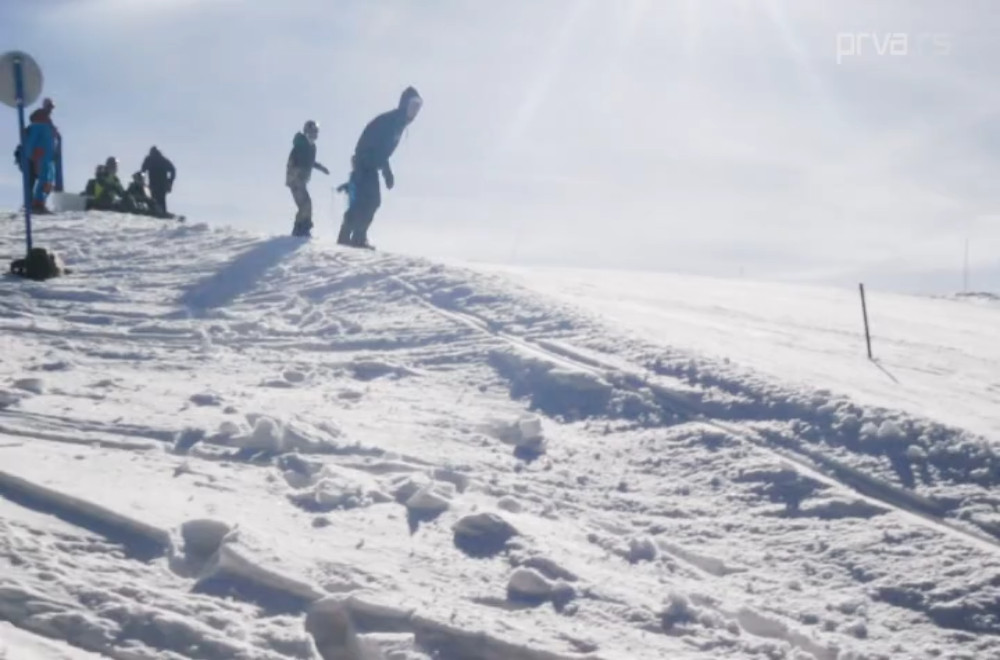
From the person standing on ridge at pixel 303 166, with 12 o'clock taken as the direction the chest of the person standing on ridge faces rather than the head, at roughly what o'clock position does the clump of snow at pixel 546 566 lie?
The clump of snow is roughly at 3 o'clock from the person standing on ridge.

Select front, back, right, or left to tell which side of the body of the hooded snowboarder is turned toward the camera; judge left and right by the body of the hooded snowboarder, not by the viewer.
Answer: right

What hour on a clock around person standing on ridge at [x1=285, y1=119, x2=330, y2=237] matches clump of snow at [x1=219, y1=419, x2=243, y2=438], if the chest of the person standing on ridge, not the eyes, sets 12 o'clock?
The clump of snow is roughly at 3 o'clock from the person standing on ridge.

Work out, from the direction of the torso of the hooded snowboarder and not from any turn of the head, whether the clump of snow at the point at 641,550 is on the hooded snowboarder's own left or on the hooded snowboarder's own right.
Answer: on the hooded snowboarder's own right

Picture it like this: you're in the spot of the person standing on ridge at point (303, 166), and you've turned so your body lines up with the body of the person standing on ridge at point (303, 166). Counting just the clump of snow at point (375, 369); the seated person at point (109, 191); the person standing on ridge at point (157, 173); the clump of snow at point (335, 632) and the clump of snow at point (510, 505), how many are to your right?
3

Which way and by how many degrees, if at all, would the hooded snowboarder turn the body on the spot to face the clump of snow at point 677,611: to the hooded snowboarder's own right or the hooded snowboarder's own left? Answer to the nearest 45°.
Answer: approximately 90° to the hooded snowboarder's own right

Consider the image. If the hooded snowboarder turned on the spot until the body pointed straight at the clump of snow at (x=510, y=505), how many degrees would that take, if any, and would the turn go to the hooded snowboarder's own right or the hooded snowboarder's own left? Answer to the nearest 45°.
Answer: approximately 90° to the hooded snowboarder's own right

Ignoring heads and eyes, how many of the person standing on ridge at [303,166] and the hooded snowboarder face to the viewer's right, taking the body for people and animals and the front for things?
2

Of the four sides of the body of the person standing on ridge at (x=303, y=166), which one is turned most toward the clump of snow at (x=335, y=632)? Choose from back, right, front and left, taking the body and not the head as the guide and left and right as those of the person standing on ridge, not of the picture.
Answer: right

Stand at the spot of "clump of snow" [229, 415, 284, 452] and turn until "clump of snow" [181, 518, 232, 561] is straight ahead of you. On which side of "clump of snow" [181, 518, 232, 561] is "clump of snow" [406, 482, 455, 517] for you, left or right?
left

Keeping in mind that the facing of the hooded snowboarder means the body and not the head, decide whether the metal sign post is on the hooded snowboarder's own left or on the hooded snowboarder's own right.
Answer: on the hooded snowboarder's own right

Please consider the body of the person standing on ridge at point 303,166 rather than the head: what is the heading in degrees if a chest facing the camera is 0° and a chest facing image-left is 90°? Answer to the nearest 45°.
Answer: approximately 270°
